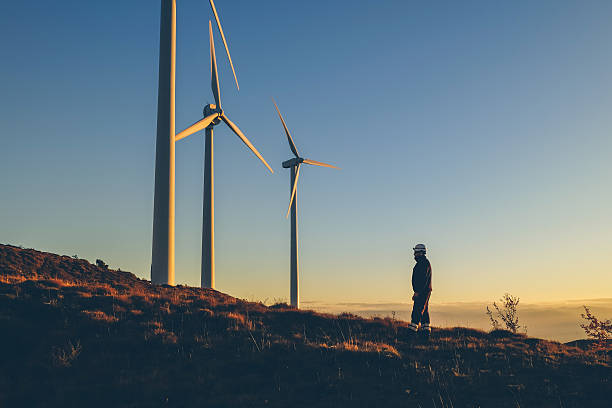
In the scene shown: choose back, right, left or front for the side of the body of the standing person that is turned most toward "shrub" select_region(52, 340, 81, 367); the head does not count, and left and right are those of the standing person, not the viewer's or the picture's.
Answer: front

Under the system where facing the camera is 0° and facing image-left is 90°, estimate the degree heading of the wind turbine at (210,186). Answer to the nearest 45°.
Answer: approximately 315°
